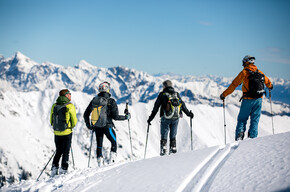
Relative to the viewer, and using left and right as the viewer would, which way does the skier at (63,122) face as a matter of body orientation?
facing away from the viewer and to the right of the viewer

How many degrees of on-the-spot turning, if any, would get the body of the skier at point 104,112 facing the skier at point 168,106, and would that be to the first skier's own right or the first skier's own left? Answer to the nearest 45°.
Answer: approximately 45° to the first skier's own right

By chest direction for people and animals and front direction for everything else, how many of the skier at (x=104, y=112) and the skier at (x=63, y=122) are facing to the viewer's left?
0

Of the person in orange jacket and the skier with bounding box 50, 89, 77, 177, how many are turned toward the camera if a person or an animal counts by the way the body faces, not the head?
0

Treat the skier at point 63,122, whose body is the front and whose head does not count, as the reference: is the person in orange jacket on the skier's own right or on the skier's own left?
on the skier's own right

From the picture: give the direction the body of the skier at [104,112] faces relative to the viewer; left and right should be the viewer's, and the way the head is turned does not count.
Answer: facing away from the viewer and to the right of the viewer

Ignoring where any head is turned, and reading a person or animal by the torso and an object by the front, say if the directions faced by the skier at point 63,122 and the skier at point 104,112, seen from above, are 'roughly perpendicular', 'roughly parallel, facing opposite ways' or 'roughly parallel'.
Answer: roughly parallel

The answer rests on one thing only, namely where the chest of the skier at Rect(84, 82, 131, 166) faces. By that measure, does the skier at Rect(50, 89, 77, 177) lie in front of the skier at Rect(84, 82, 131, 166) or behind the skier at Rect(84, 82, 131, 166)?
behind
